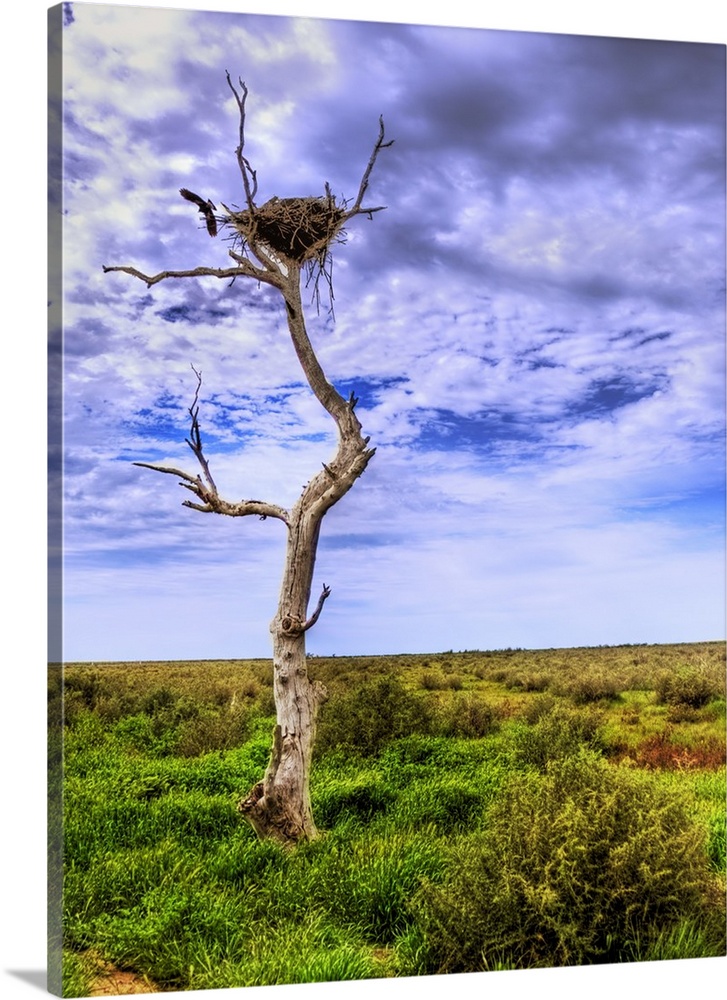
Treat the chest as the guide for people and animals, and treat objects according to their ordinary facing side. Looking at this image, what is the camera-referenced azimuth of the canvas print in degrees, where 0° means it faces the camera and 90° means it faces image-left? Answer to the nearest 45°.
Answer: approximately 315°
